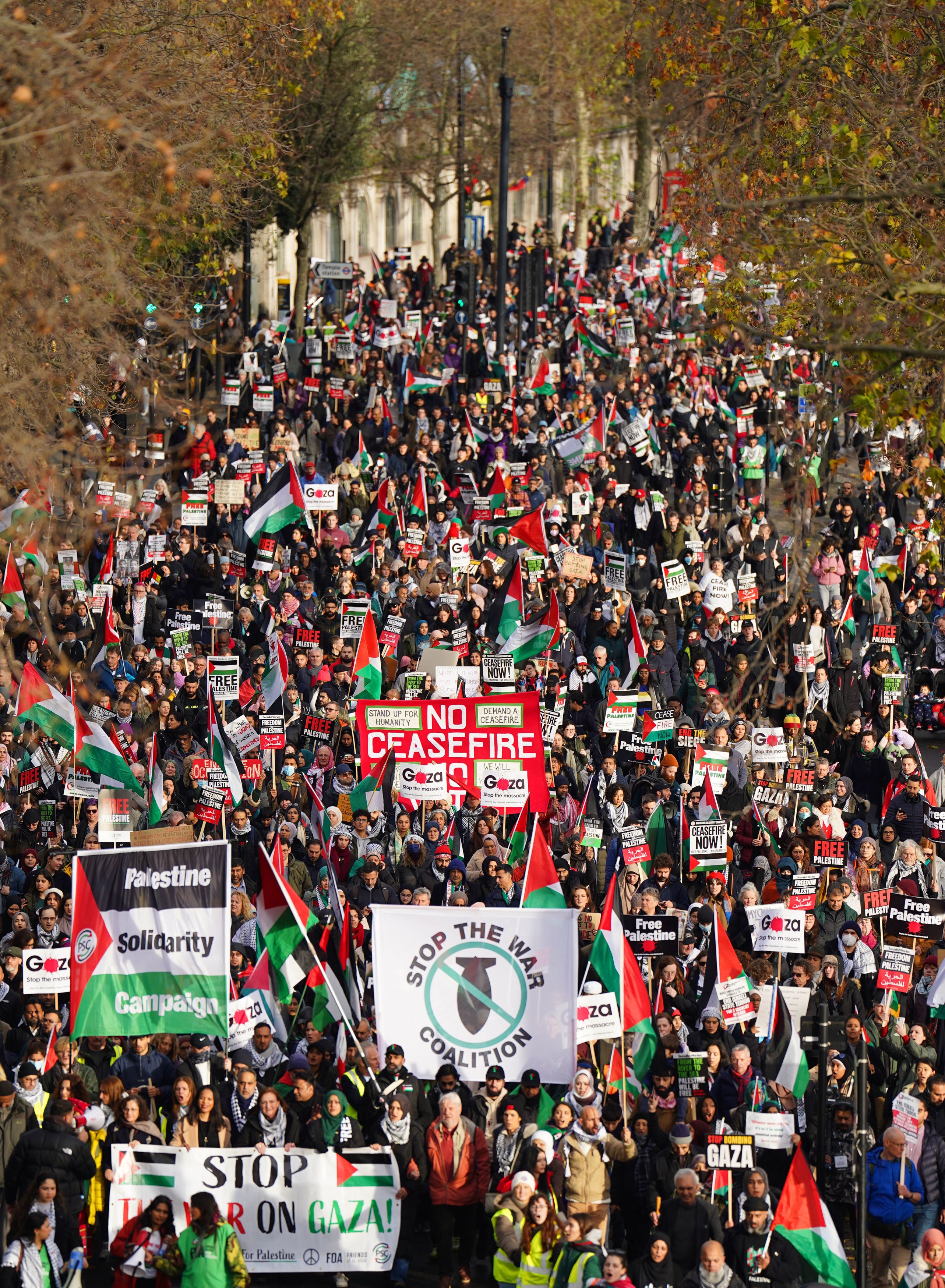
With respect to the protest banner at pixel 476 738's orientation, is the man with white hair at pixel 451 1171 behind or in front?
in front

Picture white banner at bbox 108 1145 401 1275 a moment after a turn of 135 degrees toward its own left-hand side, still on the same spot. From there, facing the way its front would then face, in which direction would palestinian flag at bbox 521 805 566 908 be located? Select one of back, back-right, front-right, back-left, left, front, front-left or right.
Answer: front

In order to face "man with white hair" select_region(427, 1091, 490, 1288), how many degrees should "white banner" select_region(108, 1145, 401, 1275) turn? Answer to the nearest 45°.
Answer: approximately 90° to its left

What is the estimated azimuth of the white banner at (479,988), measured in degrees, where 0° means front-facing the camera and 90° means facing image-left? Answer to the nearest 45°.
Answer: approximately 0°

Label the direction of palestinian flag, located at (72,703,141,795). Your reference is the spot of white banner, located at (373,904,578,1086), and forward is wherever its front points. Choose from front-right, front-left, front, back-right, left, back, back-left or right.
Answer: back-right

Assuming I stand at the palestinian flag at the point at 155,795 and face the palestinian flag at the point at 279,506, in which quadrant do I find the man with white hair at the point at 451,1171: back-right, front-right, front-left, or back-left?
back-right

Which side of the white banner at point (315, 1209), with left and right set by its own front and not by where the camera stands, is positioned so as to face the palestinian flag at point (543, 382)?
back
